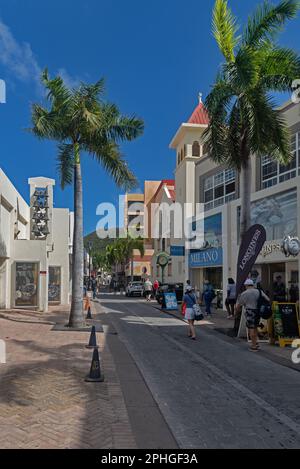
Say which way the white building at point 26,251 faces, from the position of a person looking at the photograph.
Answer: facing the viewer and to the right of the viewer

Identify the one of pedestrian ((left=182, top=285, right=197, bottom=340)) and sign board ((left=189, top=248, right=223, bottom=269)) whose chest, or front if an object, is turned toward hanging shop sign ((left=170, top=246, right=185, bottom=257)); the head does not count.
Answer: the pedestrian

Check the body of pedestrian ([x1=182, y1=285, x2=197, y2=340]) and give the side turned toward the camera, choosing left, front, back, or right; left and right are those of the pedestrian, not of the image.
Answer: back

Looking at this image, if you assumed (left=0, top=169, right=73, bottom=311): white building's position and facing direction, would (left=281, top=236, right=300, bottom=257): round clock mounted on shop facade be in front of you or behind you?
in front

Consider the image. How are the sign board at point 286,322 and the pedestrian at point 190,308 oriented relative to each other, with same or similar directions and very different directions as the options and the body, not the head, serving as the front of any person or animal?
very different directions

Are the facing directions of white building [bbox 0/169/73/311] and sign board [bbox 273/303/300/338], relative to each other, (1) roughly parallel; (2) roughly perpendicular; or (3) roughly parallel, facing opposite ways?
roughly perpendicular

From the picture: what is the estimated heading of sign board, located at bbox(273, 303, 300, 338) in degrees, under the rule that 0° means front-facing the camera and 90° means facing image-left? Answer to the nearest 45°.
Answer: approximately 0°

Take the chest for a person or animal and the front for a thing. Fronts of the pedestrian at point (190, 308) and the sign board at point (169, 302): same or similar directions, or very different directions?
very different directions

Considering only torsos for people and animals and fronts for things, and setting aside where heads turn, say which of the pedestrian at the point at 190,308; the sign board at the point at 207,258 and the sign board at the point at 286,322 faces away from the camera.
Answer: the pedestrian
